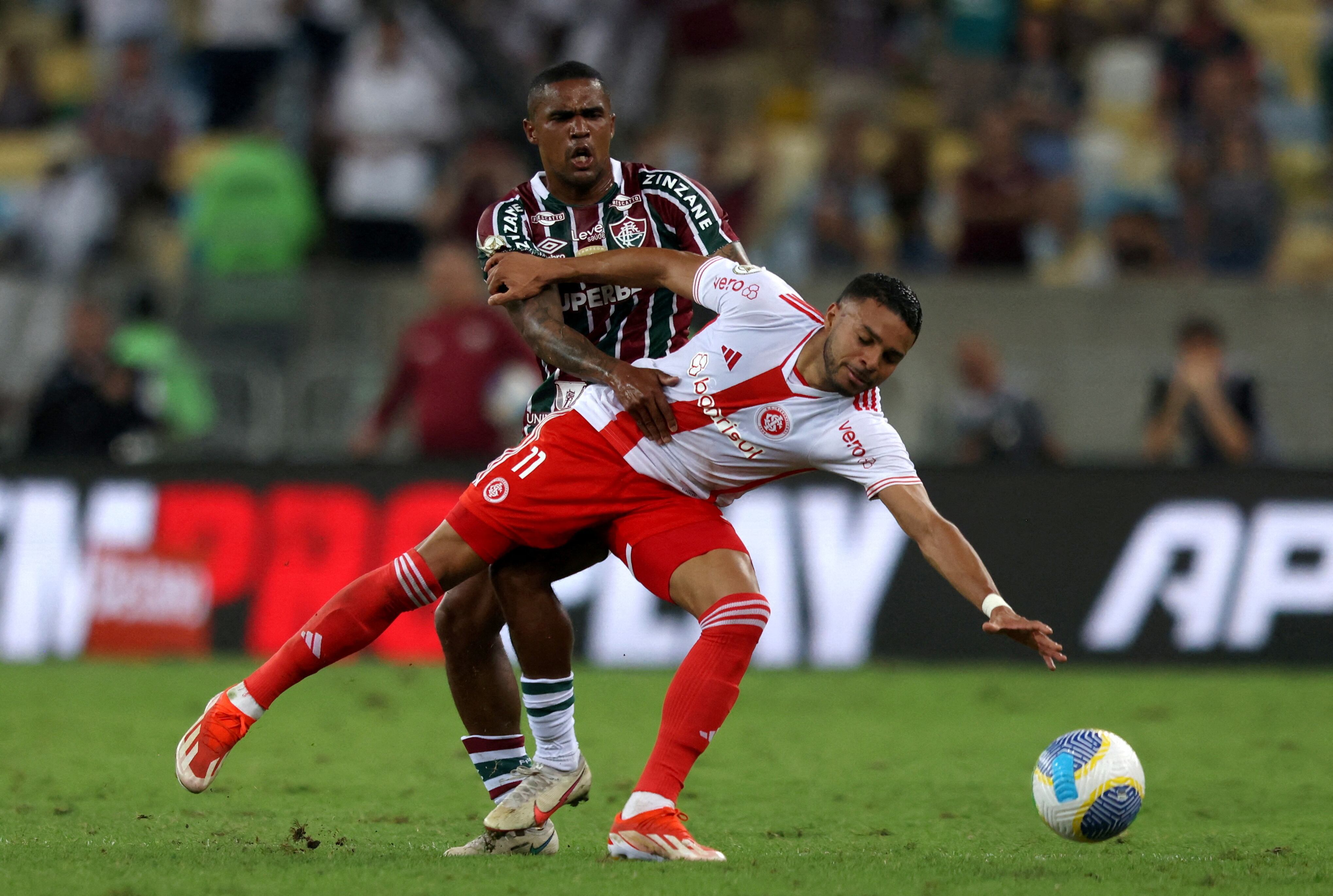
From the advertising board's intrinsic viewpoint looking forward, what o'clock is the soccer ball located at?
The soccer ball is roughly at 12 o'clock from the advertising board.

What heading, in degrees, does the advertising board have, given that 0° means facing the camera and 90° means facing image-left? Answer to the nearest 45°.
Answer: approximately 0°

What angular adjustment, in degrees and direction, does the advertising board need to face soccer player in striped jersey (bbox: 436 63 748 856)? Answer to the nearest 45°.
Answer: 0° — it already faces them
